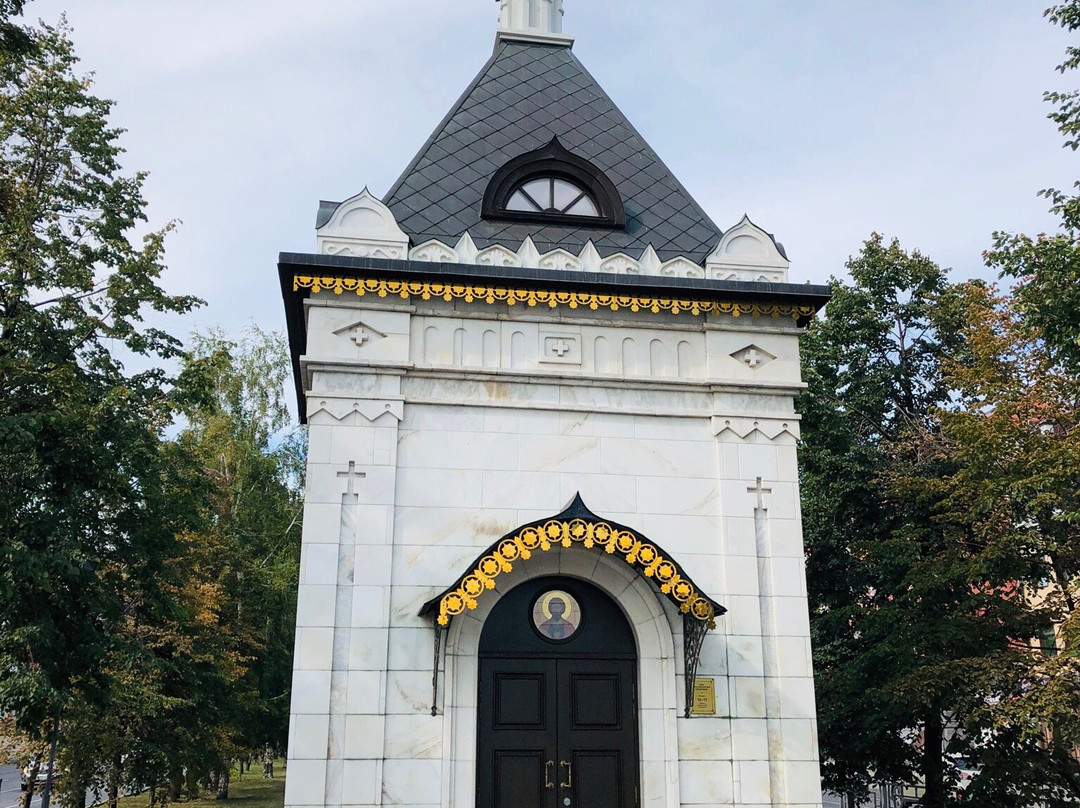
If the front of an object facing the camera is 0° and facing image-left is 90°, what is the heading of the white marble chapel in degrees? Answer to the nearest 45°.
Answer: approximately 0°

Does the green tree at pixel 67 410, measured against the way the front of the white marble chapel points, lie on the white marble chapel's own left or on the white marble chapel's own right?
on the white marble chapel's own right

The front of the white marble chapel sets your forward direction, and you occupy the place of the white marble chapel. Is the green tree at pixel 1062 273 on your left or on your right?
on your left

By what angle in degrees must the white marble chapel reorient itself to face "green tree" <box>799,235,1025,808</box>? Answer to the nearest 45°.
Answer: approximately 135° to its left

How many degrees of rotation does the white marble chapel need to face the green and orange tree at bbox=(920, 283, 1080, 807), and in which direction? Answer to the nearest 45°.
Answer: approximately 135° to its left
